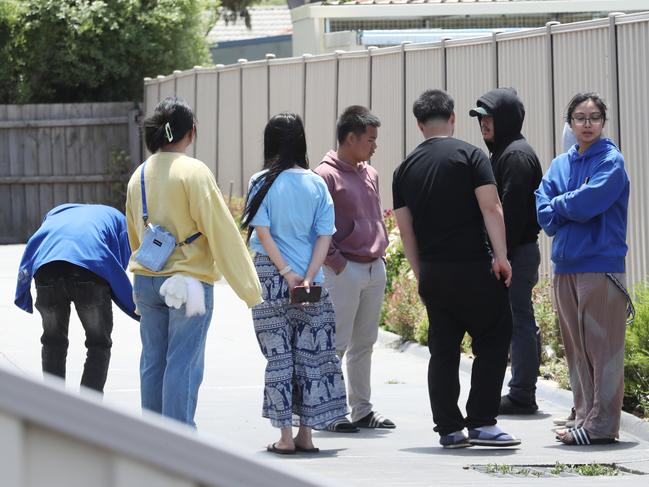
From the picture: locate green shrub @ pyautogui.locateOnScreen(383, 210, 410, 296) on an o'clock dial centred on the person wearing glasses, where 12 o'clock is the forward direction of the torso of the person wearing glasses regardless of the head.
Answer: The green shrub is roughly at 4 o'clock from the person wearing glasses.

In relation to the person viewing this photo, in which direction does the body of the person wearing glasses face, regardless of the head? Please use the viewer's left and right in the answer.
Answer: facing the viewer and to the left of the viewer

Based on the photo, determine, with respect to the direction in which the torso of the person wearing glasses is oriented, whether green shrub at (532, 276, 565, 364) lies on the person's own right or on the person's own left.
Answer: on the person's own right

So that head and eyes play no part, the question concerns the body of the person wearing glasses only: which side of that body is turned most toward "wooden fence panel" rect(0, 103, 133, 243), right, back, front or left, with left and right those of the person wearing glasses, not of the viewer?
right

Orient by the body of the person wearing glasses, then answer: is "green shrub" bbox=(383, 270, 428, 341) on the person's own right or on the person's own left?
on the person's own right

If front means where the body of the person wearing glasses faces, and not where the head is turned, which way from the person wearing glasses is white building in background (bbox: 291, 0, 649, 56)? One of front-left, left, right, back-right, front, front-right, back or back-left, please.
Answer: back-right
